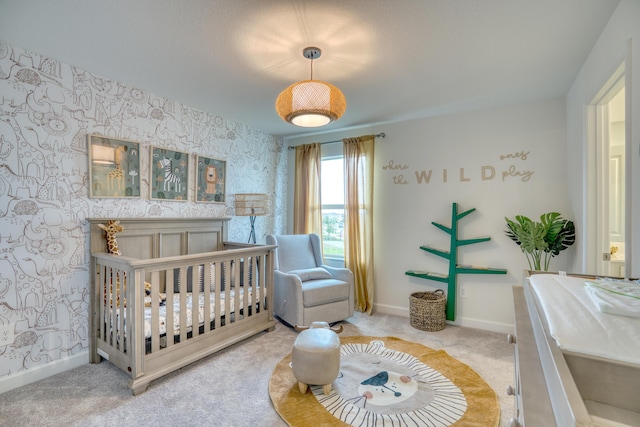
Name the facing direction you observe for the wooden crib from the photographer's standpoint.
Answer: facing the viewer and to the right of the viewer

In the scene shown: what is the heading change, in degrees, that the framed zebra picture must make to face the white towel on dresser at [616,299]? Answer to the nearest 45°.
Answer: approximately 45° to its right

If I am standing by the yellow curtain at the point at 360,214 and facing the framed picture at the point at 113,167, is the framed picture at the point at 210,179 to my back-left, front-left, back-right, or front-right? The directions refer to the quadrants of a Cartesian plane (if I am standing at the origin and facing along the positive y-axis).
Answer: front-right

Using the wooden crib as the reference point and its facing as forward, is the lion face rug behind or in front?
in front

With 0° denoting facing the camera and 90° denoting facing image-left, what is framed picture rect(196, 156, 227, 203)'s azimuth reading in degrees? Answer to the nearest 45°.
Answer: approximately 315°

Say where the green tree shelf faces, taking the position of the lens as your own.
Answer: facing the viewer

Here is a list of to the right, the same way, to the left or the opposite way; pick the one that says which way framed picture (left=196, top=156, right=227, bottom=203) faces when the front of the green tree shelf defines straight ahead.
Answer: to the left

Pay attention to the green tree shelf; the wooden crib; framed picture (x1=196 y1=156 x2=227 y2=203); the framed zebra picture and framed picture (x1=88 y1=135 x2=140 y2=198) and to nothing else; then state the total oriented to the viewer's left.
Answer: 0

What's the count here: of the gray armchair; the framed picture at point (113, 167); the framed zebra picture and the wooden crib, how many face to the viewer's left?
0

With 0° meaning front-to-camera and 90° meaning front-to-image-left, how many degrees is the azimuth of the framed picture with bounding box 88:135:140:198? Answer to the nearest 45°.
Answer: approximately 315°

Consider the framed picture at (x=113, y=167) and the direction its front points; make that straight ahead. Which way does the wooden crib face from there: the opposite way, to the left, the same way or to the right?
the same way
